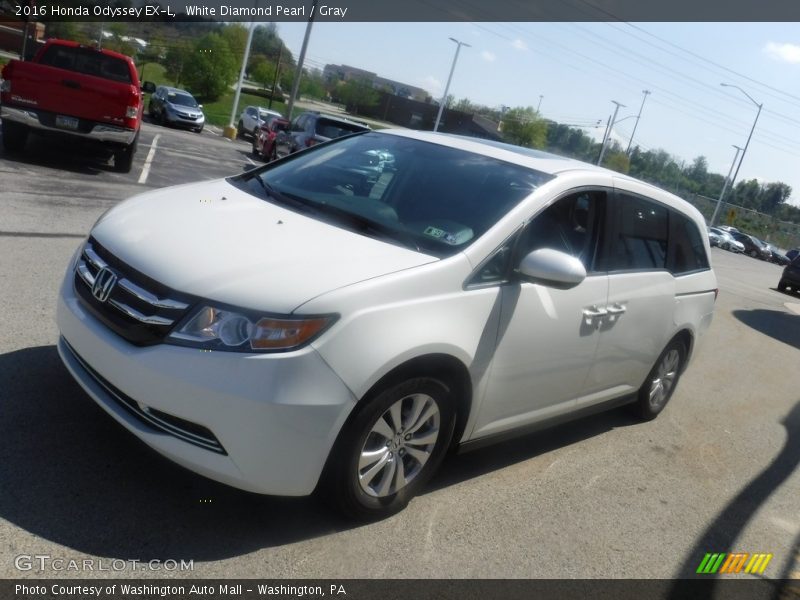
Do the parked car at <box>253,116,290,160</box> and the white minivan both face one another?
no

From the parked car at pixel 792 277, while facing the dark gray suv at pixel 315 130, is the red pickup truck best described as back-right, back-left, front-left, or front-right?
front-left

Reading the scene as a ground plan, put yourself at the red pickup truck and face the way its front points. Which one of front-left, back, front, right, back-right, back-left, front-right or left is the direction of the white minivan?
back

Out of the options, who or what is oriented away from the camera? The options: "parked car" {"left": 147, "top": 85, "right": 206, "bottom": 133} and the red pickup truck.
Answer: the red pickup truck

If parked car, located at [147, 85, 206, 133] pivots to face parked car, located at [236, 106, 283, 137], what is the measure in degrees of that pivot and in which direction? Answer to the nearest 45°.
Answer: approximately 90° to its left

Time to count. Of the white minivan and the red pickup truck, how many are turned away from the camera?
1

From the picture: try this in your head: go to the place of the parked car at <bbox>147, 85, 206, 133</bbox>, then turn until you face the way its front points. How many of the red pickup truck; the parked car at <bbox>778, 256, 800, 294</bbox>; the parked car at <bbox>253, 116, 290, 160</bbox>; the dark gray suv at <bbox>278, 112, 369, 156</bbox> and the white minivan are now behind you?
0

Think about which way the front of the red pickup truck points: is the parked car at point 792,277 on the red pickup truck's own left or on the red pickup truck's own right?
on the red pickup truck's own right

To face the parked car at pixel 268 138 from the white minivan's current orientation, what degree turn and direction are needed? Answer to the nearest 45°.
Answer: approximately 135° to its right

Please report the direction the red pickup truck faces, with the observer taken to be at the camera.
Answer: facing away from the viewer

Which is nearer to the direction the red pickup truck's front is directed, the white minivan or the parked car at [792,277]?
the parked car

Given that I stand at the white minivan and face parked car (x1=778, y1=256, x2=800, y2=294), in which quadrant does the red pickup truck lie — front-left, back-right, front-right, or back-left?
front-left
